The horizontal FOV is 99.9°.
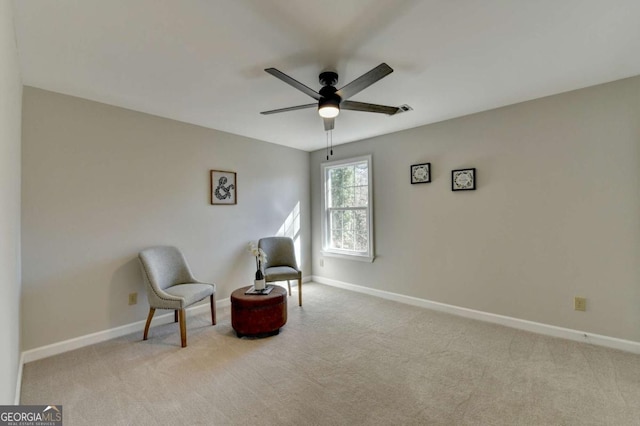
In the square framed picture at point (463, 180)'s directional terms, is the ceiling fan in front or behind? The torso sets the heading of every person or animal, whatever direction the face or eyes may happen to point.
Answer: in front

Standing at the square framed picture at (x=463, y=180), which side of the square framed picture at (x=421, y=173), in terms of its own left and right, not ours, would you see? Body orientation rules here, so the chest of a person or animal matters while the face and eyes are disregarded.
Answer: left

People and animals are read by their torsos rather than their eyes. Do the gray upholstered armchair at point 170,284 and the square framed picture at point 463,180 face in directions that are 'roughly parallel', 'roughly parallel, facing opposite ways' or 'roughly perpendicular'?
roughly perpendicular

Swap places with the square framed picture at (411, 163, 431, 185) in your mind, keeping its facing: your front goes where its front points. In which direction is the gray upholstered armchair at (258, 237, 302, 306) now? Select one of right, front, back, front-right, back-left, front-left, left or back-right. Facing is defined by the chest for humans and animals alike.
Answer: right

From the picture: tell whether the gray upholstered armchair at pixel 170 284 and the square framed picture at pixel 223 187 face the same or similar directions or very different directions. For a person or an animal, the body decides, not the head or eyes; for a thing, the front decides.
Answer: same or similar directions

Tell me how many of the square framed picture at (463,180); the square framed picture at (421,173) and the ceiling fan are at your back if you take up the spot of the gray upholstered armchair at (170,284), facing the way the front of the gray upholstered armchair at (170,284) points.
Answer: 0

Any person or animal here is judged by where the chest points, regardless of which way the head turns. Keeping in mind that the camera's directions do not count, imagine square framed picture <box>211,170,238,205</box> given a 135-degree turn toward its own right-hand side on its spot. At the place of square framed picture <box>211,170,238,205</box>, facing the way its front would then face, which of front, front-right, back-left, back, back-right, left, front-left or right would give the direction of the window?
back

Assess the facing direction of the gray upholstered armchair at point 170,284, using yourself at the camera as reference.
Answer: facing the viewer and to the right of the viewer

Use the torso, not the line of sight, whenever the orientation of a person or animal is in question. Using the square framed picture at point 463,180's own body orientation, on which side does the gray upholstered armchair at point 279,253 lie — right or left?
on its right

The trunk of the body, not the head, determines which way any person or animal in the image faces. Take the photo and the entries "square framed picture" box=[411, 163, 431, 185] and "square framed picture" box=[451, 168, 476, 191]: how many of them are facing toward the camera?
2

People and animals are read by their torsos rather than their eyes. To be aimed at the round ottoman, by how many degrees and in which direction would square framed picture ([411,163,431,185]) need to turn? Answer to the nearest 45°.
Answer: approximately 45° to its right

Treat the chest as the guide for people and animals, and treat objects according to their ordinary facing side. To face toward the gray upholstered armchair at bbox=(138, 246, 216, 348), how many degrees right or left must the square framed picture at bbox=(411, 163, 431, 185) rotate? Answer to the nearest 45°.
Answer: approximately 45° to its right

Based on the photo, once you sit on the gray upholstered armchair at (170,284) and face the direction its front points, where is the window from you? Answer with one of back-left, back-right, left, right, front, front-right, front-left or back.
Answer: front-left

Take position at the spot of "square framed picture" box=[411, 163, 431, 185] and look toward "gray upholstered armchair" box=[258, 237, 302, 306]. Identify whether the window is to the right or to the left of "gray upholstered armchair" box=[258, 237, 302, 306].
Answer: right

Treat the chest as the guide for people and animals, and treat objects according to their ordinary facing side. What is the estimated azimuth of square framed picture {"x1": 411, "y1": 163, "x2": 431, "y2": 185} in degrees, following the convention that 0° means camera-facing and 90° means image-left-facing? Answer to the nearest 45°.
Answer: approximately 0°

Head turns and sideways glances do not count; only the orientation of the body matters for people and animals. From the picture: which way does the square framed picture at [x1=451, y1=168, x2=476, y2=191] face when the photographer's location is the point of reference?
facing the viewer

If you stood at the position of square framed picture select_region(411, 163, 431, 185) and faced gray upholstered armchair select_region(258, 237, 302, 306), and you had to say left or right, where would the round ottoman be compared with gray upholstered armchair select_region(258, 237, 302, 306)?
left

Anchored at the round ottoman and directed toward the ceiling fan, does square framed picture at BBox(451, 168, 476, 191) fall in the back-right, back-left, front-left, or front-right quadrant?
front-left

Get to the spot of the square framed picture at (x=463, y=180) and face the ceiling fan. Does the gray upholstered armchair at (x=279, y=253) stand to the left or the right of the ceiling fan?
right

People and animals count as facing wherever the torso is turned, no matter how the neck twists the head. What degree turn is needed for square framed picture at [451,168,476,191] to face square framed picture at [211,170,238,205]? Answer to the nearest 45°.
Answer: approximately 90° to its right
